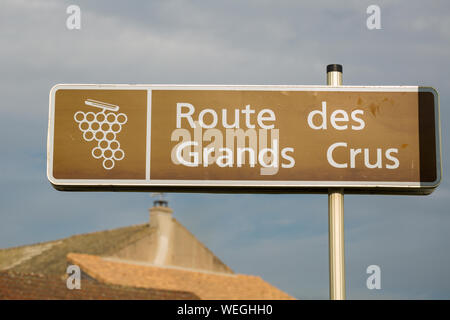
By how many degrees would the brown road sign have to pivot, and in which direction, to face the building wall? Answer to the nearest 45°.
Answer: approximately 180°

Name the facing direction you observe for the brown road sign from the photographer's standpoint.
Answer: facing the viewer
